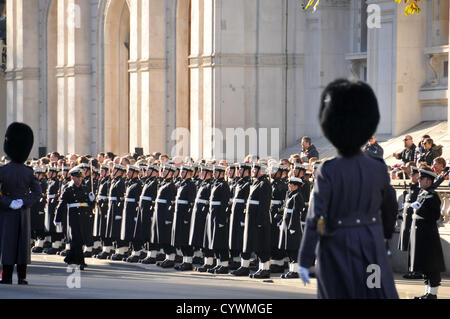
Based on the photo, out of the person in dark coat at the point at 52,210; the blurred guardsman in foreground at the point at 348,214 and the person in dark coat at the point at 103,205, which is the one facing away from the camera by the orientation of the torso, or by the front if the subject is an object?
the blurred guardsman in foreground

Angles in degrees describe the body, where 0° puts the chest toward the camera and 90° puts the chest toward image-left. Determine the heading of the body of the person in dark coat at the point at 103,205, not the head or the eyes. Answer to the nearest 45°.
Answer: approximately 45°

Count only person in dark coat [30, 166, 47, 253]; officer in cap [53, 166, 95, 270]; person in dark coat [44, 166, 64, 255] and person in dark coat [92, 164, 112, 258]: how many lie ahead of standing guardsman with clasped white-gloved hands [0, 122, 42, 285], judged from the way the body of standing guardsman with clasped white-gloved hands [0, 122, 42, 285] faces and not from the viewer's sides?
4

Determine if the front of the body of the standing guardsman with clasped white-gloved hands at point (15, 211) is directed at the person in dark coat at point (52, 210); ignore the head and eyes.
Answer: yes

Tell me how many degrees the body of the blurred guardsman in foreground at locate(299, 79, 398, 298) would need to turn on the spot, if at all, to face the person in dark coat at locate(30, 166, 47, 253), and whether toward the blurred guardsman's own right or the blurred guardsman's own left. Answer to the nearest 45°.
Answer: approximately 45° to the blurred guardsman's own left

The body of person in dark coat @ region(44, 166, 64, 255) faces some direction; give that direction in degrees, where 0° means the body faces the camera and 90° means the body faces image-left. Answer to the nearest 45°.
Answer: approximately 45°
